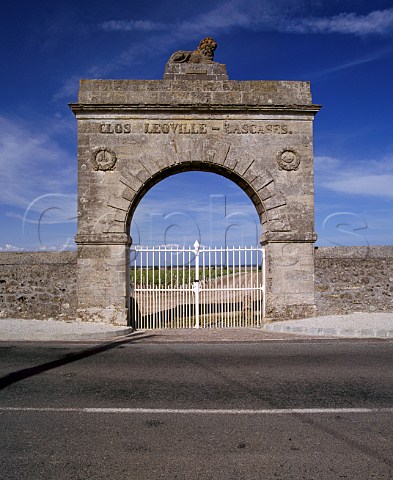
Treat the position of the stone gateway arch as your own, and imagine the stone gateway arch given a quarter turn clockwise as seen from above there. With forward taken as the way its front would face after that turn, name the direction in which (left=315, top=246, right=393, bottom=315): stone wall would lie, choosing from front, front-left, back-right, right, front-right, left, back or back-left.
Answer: back

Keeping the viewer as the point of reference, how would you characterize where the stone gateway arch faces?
facing the viewer

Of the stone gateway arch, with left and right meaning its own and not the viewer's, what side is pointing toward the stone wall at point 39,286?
right
